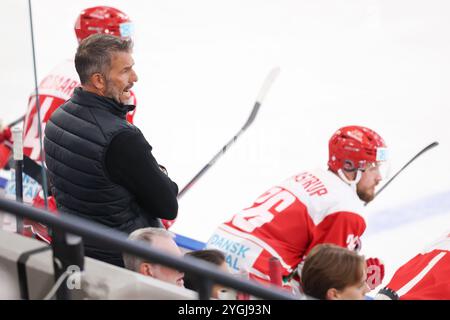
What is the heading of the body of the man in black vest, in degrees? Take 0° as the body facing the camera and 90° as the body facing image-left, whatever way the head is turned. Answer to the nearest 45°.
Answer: approximately 225°

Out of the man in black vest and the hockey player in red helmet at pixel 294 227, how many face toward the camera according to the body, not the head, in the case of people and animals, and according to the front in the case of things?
0

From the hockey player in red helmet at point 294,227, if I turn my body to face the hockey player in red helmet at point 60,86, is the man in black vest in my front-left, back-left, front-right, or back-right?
front-left

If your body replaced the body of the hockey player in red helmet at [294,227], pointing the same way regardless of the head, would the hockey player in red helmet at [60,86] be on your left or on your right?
on your left

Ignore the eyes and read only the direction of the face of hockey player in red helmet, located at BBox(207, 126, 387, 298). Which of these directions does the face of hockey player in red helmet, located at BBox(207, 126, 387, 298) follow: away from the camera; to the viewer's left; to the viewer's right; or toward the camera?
to the viewer's right

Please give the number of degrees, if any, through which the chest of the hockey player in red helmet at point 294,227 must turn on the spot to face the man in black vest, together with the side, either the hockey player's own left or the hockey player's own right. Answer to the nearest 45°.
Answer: approximately 180°

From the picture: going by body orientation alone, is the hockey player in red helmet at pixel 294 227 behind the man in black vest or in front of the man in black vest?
in front

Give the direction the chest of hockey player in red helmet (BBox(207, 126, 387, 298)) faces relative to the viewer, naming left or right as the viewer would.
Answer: facing away from the viewer and to the right of the viewer

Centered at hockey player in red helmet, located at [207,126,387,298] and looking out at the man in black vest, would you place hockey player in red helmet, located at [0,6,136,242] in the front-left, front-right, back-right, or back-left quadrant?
front-right

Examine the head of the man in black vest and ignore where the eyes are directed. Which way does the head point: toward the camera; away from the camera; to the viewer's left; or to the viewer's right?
to the viewer's right

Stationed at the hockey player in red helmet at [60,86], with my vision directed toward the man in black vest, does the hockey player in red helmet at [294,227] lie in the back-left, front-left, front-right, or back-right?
front-left

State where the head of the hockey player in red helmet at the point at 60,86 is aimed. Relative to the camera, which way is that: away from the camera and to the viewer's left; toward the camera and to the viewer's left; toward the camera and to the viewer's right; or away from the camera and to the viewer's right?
away from the camera and to the viewer's right
